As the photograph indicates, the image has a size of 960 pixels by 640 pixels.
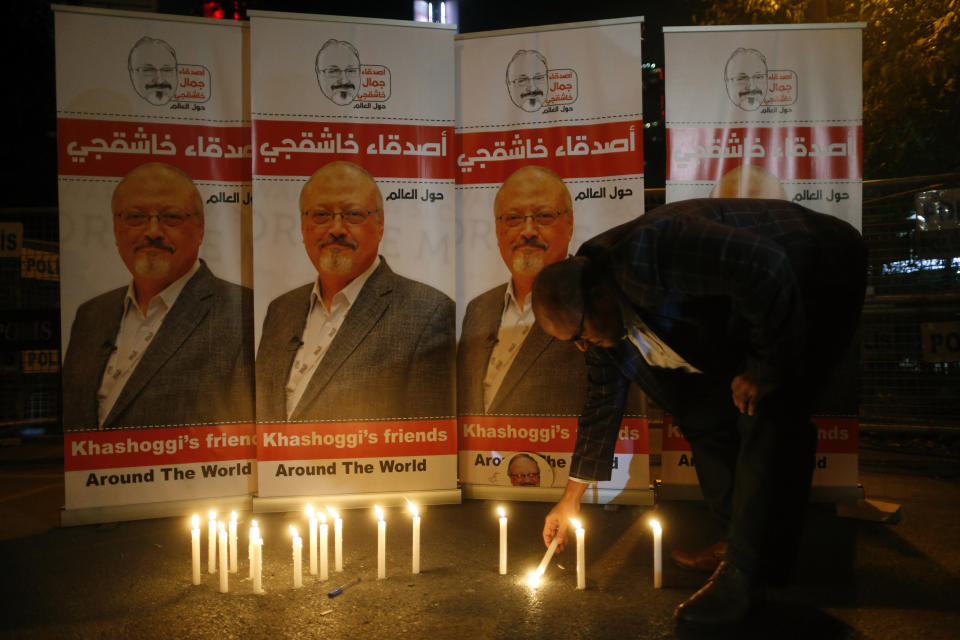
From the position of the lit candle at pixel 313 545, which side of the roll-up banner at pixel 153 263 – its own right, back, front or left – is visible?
front

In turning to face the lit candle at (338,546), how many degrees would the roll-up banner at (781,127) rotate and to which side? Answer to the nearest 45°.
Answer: approximately 45° to its right

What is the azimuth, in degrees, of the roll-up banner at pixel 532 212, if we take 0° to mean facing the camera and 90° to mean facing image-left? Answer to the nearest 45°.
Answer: approximately 0°

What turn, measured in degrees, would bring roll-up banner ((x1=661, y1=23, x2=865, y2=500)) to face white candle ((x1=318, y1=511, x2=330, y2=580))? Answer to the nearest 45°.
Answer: approximately 45° to its right

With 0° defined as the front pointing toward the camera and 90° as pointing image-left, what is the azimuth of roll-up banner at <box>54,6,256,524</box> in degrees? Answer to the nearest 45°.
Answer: approximately 0°

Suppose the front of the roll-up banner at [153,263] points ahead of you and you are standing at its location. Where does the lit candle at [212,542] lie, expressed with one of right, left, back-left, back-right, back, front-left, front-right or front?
front

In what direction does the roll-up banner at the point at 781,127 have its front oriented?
toward the camera

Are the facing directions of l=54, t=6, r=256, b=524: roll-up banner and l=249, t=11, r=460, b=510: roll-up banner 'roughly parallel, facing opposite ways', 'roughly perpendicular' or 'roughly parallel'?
roughly parallel

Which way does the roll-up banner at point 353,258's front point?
toward the camera

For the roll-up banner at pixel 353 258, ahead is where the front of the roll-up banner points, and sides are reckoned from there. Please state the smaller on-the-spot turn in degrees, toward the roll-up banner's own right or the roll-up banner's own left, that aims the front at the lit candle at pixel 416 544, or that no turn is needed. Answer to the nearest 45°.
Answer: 0° — it already faces it

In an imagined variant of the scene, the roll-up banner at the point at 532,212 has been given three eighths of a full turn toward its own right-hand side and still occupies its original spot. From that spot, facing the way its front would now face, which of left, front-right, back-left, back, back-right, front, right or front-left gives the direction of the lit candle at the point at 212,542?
left

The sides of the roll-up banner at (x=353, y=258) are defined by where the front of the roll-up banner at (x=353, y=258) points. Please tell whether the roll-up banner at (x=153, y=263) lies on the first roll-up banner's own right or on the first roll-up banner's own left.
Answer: on the first roll-up banner's own right

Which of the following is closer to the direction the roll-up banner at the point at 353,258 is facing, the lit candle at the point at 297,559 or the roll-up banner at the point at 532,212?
the lit candle
